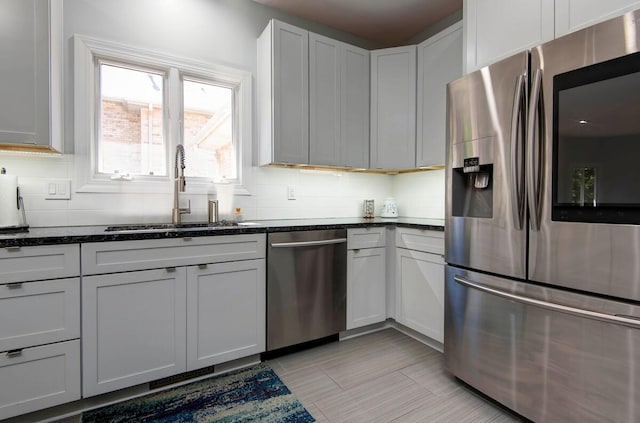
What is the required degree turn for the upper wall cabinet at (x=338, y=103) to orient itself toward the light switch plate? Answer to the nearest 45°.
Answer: approximately 90° to its right

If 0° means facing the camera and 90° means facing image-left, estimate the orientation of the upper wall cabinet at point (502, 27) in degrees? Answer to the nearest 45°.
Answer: approximately 45°

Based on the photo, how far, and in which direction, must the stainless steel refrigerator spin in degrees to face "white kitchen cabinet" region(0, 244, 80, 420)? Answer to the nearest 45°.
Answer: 0° — it already faces it

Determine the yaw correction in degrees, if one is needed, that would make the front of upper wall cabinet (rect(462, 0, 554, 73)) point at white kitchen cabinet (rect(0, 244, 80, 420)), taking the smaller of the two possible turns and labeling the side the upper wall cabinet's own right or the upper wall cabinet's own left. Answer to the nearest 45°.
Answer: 0° — it already faces it

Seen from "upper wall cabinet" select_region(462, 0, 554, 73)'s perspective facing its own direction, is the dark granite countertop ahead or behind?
ahead

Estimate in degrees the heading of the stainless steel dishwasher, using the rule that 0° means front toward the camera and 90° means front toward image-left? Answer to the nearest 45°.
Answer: approximately 315°

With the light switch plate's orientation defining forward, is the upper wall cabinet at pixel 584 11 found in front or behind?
in front

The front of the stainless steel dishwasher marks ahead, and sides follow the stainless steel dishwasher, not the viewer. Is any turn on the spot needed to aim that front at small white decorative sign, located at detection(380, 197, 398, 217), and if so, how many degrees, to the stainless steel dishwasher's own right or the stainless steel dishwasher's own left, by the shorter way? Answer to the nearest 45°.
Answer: approximately 90° to the stainless steel dishwasher's own left
